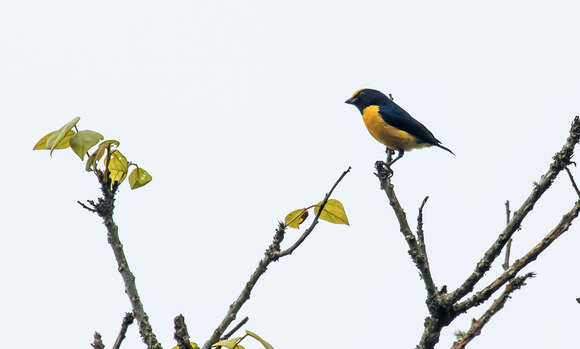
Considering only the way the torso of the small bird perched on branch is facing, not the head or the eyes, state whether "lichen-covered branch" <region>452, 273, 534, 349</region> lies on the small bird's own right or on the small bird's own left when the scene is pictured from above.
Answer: on the small bird's own left

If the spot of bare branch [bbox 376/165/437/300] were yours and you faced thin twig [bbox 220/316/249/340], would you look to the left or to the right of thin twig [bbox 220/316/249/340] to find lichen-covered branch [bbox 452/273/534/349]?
left

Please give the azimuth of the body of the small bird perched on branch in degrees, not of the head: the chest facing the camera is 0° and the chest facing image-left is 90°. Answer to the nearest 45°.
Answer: approximately 90°
